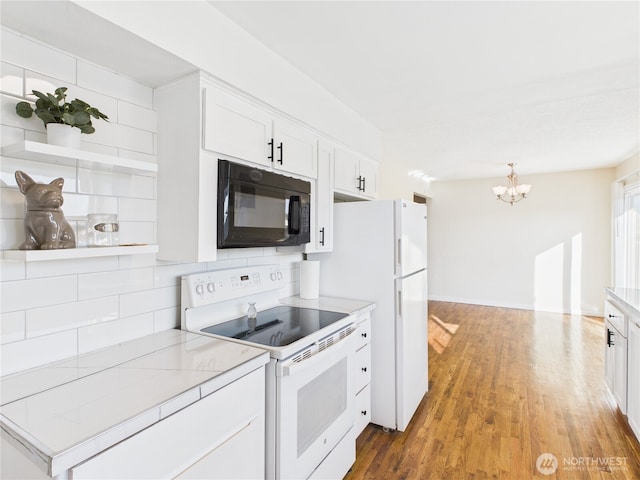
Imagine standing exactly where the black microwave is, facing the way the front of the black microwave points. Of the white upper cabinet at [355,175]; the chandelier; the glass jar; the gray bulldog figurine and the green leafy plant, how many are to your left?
2

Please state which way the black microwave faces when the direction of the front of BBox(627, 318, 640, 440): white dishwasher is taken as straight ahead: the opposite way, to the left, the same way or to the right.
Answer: the opposite way

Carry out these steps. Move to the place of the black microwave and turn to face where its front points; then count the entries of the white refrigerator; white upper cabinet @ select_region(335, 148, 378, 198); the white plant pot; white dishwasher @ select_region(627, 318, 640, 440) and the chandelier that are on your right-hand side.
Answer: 1

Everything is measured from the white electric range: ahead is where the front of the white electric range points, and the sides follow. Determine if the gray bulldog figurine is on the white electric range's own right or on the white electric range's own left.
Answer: on the white electric range's own right

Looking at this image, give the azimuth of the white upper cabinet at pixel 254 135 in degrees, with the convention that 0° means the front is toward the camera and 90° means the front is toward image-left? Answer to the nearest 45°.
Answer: approximately 315°

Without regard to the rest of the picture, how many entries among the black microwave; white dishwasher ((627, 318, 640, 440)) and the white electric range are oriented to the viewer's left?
1

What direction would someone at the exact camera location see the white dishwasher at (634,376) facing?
facing to the left of the viewer

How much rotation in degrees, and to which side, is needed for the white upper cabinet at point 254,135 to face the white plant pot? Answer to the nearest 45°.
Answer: approximately 90° to its right

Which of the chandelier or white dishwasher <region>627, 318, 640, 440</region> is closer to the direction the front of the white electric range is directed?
the white dishwasher

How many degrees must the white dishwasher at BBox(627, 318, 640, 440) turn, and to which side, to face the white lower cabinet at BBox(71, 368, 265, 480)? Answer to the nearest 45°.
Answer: approximately 45° to its left

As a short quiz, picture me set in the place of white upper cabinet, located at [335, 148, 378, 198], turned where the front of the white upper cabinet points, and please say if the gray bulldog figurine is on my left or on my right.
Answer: on my right

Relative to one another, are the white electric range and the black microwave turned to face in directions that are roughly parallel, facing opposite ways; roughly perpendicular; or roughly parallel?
roughly parallel

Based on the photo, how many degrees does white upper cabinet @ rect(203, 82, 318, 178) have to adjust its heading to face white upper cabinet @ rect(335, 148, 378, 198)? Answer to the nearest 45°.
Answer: approximately 90° to its left

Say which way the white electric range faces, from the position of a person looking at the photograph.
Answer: facing the viewer and to the right of the viewer
